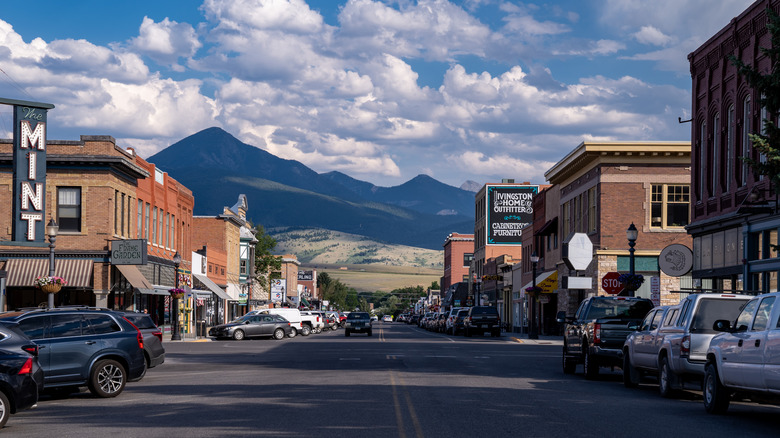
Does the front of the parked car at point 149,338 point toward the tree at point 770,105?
no

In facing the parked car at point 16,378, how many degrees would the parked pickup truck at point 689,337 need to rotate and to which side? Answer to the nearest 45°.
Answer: approximately 90° to its left

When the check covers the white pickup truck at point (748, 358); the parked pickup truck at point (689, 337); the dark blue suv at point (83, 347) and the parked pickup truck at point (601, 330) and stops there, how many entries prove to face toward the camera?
0

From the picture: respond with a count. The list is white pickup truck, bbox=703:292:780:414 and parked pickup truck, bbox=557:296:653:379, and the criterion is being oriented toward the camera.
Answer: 0

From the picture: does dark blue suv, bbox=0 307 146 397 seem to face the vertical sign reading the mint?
no

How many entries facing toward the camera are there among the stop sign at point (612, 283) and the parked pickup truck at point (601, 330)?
1

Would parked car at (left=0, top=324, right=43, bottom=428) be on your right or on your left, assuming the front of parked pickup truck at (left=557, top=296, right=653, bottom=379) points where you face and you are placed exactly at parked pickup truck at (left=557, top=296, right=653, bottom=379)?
on your left

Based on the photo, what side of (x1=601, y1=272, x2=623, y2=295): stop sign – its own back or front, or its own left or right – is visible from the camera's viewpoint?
front

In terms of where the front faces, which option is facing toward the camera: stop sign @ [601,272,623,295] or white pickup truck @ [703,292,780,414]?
the stop sign

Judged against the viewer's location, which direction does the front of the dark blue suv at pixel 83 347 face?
facing to the left of the viewer

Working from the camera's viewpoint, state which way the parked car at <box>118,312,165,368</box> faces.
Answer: facing to the left of the viewer

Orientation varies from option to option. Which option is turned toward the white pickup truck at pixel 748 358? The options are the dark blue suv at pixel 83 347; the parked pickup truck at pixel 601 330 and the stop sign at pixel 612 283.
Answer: the stop sign

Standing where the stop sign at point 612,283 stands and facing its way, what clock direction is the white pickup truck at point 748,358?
The white pickup truck is roughly at 12 o'clock from the stop sign.
